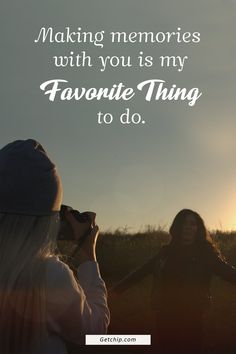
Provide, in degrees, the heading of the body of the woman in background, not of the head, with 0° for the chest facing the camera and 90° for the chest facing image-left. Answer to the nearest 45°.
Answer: approximately 0°

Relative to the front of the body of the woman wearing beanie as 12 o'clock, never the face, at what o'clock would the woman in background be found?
The woman in background is roughly at 11 o'clock from the woman wearing beanie.

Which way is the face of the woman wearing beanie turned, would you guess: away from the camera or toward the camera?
away from the camera

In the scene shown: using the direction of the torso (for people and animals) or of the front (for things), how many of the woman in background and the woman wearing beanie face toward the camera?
1

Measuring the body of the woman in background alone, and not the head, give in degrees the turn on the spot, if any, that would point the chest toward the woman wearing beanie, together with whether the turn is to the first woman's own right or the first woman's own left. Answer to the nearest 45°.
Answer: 0° — they already face them

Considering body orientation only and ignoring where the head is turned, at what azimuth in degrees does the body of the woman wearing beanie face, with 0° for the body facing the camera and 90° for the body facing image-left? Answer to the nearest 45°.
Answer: approximately 225°
